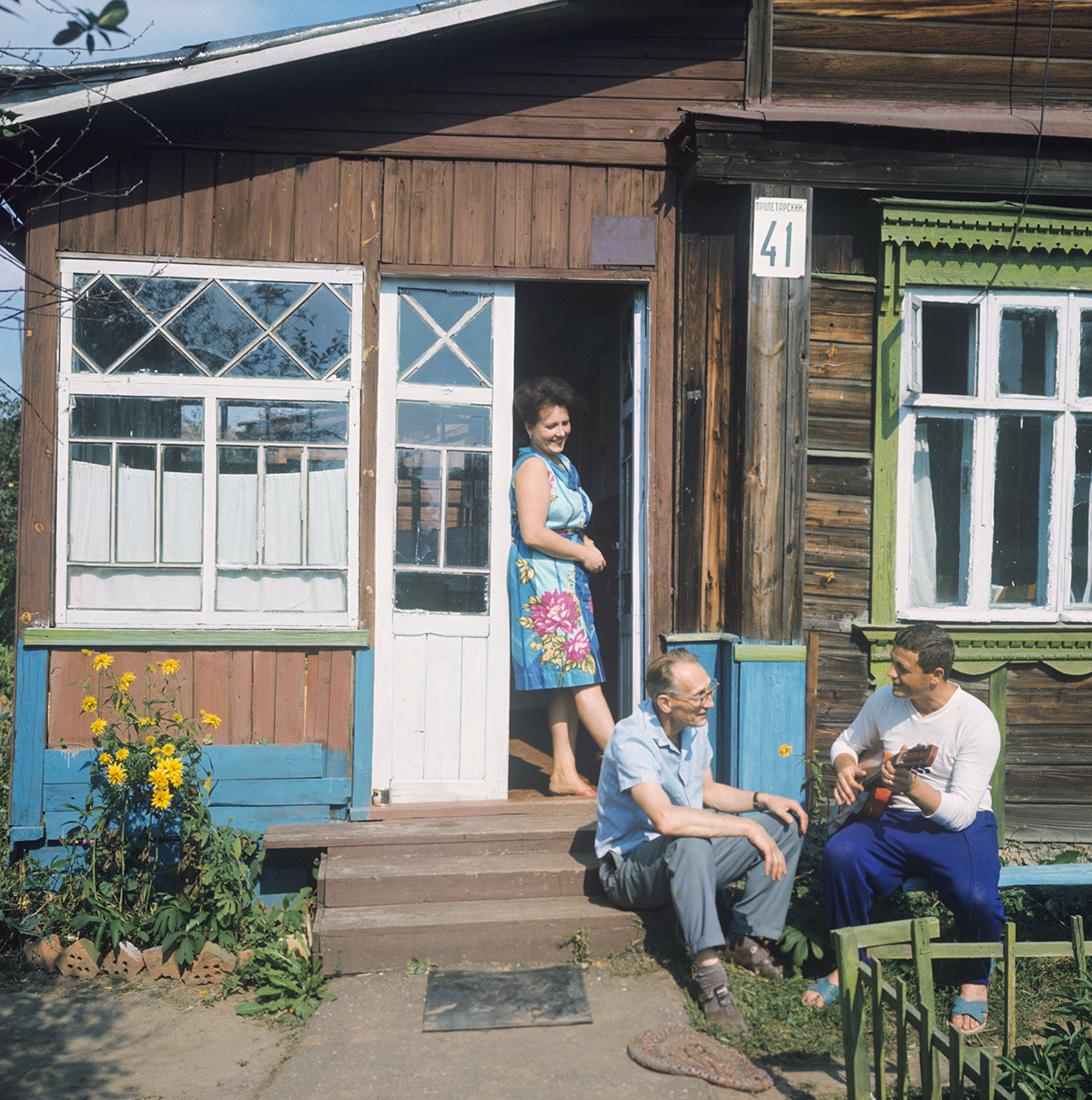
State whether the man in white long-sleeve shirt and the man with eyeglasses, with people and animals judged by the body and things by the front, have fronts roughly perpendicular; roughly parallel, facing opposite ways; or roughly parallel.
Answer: roughly perpendicular

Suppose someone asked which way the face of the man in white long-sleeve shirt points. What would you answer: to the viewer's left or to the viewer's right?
to the viewer's left

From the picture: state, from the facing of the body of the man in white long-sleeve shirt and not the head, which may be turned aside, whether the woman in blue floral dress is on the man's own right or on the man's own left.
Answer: on the man's own right

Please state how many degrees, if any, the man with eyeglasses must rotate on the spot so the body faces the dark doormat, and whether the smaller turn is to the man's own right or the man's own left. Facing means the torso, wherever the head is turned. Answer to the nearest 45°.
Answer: approximately 90° to the man's own right

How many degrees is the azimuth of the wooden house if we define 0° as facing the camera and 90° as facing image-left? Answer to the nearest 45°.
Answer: approximately 0°

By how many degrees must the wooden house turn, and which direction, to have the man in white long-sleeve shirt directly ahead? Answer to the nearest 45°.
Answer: approximately 45° to its left

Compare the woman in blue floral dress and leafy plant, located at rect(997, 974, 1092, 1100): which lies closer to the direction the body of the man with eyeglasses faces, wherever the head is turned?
the leafy plant
